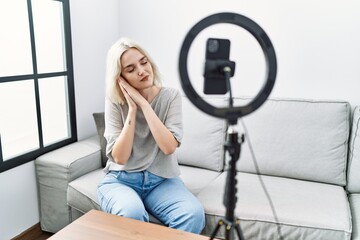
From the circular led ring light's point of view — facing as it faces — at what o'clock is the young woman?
The young woman is roughly at 11 o'clock from the circular led ring light.

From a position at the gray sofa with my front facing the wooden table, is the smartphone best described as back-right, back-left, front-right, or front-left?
front-left

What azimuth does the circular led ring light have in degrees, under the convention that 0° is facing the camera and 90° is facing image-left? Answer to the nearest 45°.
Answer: approximately 180°

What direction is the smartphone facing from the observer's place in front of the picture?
facing away from the viewer

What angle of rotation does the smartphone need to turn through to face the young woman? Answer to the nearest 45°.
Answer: approximately 45° to its left

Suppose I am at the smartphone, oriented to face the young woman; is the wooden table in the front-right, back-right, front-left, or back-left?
front-left

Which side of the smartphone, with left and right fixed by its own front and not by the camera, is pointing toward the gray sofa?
front
